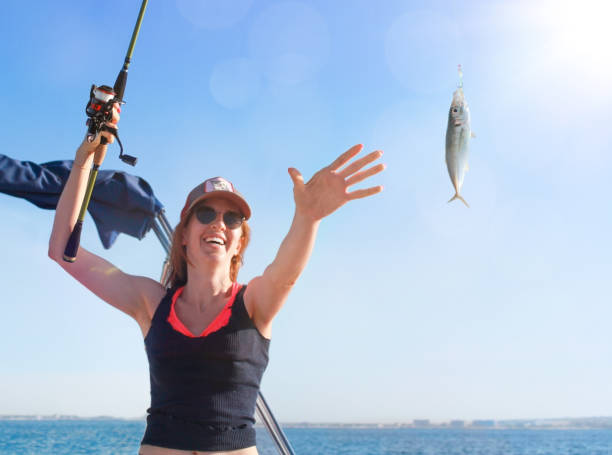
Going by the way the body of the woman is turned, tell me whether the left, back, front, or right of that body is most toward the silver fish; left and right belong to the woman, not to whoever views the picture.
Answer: left

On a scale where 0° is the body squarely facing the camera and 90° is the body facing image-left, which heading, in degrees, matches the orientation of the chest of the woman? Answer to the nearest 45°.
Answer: approximately 0°
